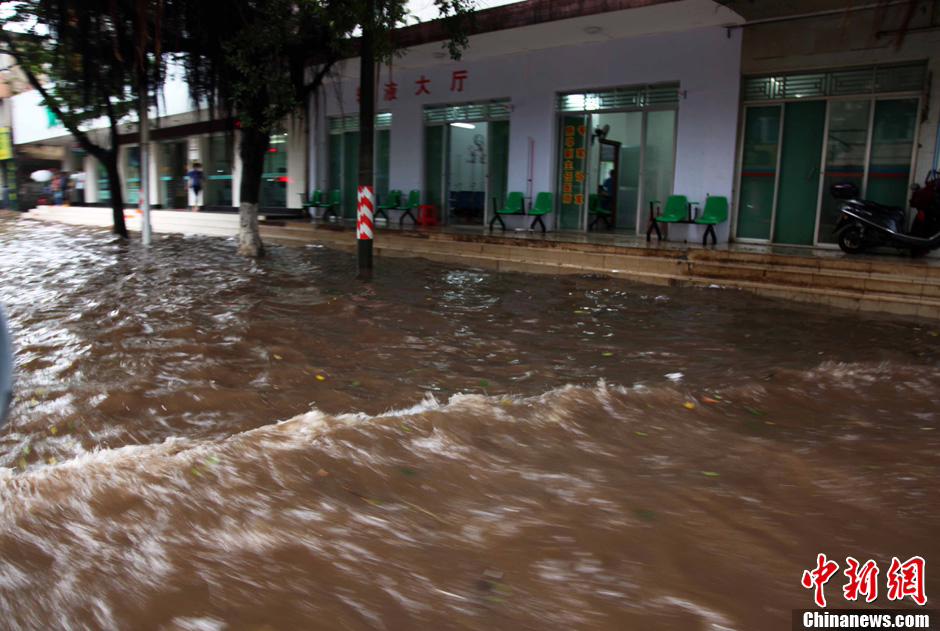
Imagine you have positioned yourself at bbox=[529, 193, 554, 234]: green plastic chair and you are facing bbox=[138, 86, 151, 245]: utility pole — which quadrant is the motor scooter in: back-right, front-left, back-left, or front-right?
back-left

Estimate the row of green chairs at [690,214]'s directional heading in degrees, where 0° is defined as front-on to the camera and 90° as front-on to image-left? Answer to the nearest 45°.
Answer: approximately 45°

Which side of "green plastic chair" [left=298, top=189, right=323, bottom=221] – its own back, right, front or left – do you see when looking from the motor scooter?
left

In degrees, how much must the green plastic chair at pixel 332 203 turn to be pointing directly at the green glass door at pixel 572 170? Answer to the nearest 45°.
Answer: approximately 90° to its left

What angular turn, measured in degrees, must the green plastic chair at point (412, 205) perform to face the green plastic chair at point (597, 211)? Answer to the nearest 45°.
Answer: approximately 90° to its left

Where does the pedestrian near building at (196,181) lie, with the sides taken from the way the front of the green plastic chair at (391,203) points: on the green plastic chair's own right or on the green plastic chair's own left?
on the green plastic chair's own right
